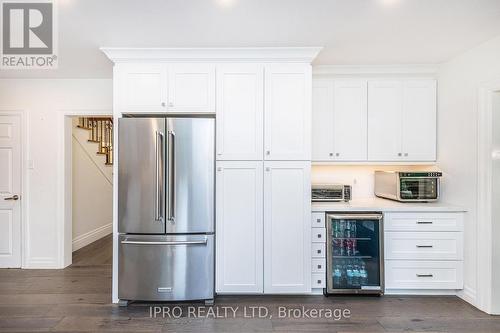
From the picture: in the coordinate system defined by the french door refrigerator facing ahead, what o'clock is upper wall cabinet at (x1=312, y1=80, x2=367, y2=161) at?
The upper wall cabinet is roughly at 9 o'clock from the french door refrigerator.

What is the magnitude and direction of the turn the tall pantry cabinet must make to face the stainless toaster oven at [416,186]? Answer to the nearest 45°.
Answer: approximately 90° to its left

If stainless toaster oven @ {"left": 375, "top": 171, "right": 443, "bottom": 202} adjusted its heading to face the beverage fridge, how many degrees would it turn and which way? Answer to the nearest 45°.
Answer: approximately 90° to its right

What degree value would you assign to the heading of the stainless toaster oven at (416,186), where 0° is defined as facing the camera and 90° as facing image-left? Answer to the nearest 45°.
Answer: approximately 315°

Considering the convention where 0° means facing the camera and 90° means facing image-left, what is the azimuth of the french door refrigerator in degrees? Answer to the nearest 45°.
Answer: approximately 0°

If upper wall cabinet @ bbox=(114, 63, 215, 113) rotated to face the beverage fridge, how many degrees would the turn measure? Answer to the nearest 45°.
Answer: approximately 90° to its left

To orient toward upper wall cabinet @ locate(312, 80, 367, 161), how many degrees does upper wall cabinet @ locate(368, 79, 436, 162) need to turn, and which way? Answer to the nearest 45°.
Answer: approximately 45° to its right
